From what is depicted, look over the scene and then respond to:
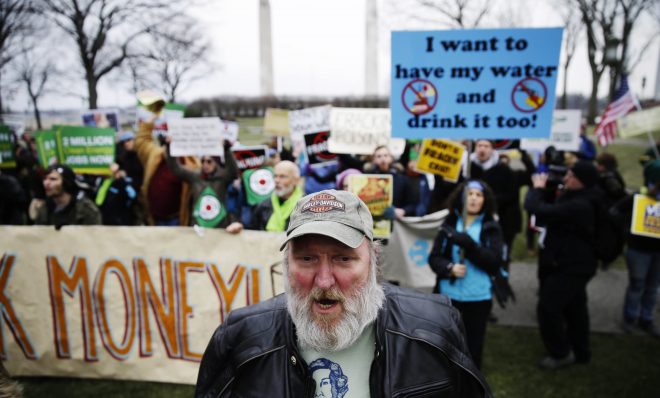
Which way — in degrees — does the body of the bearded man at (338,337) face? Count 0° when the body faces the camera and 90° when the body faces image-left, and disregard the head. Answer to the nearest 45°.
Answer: approximately 0°

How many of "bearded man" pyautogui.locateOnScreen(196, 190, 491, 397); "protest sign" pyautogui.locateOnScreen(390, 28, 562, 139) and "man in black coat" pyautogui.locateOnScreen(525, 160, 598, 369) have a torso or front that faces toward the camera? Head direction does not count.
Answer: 2

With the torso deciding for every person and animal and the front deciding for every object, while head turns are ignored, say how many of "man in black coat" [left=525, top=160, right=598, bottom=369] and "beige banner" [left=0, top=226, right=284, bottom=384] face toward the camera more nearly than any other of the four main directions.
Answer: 1

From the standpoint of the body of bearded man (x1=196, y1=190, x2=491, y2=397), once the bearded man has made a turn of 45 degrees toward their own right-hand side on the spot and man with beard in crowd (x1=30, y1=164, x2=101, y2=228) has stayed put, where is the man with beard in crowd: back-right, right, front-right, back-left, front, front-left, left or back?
right

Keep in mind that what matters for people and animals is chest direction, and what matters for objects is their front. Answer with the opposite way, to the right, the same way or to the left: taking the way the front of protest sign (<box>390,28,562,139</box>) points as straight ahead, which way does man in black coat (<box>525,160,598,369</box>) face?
to the right

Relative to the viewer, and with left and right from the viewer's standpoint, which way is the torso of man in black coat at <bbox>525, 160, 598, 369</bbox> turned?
facing to the left of the viewer

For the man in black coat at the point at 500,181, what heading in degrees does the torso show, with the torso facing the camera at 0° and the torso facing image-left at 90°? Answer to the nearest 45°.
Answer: approximately 45°
